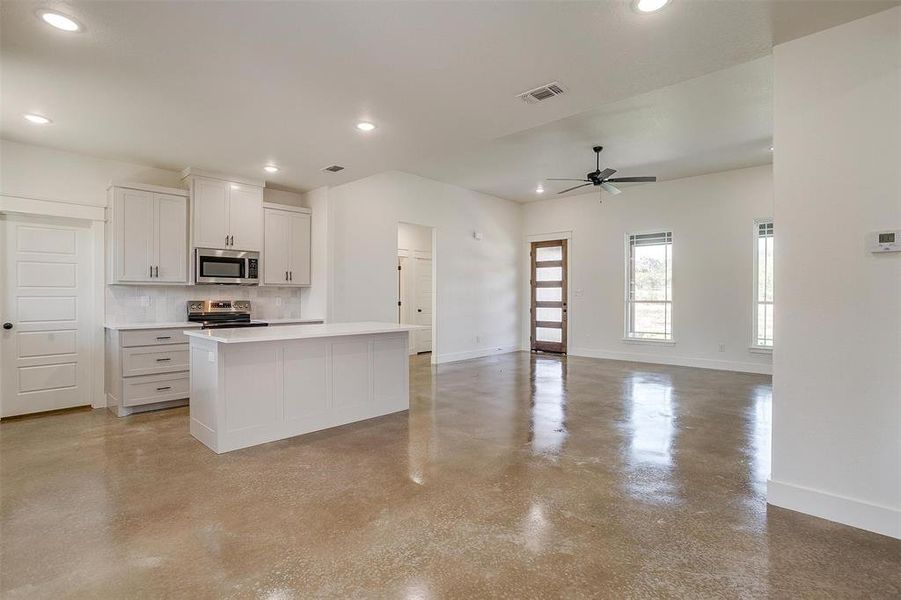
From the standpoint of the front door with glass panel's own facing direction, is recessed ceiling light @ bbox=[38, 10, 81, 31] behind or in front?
in front

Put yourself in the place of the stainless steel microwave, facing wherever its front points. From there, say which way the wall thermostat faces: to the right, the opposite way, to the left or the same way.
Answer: to the right

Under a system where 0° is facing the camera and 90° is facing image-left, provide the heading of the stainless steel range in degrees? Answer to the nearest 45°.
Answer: approximately 0°

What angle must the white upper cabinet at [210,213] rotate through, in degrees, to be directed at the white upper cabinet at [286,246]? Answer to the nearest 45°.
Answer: approximately 90° to its left

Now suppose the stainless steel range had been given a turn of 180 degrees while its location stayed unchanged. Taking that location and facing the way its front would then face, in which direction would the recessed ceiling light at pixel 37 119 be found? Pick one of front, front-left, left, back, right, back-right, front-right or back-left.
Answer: back-left

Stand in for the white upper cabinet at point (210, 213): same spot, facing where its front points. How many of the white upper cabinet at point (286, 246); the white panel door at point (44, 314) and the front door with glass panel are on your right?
1

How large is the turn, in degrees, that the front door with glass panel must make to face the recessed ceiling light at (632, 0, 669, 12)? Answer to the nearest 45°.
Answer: approximately 45° to its left
